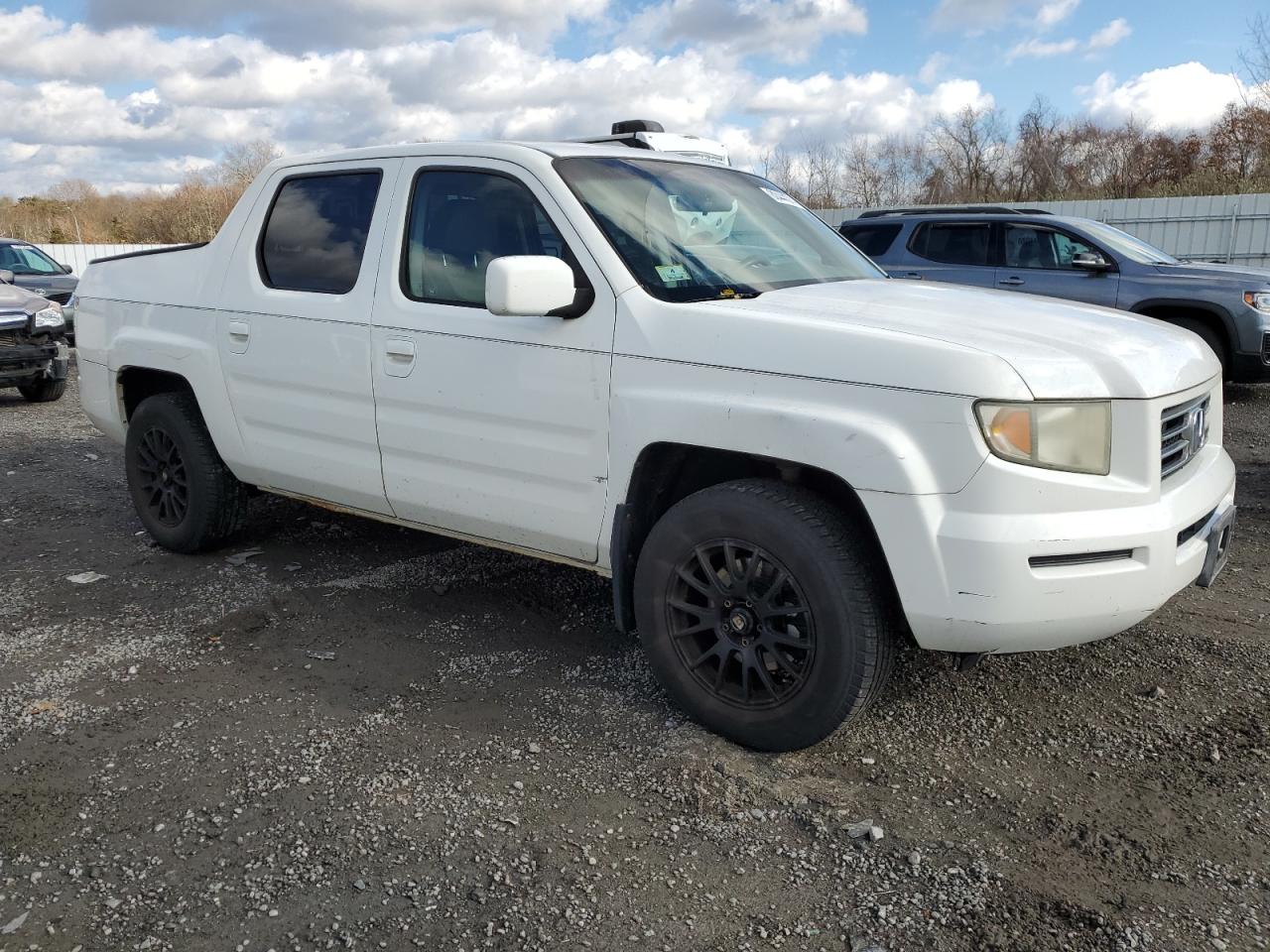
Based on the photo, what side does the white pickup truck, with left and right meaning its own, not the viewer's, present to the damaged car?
back

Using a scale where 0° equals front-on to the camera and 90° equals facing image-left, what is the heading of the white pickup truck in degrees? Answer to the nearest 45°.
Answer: approximately 315°

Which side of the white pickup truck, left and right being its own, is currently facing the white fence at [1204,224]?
left

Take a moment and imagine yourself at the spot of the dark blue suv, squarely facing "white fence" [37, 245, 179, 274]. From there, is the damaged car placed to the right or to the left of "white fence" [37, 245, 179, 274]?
left

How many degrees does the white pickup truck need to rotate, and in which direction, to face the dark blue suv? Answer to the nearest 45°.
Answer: approximately 90° to its left

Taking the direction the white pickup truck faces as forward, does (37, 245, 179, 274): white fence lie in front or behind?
behind
